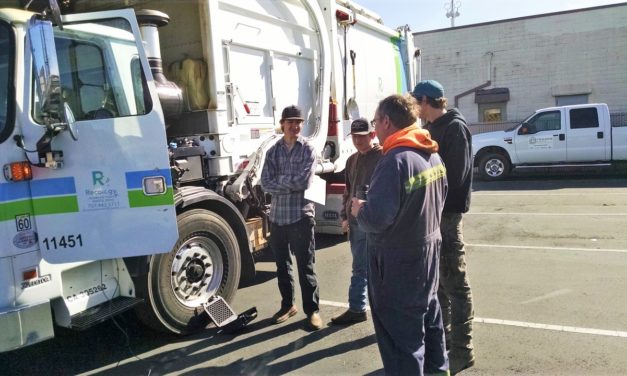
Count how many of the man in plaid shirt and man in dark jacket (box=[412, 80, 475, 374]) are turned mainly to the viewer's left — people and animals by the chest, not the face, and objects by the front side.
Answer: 1

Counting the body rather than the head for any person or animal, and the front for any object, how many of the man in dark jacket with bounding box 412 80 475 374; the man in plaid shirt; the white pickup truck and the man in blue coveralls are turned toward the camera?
1

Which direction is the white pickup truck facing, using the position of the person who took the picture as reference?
facing to the left of the viewer

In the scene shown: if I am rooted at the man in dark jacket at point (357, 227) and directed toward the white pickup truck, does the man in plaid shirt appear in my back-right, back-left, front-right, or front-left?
back-left

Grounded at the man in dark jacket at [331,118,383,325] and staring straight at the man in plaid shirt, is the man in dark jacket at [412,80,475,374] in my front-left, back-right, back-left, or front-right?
back-left

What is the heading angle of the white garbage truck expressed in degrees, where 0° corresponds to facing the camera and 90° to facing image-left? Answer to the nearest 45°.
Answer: approximately 45°

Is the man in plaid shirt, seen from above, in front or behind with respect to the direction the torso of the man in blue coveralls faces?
in front

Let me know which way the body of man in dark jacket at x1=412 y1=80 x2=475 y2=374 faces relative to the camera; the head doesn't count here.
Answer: to the viewer's left

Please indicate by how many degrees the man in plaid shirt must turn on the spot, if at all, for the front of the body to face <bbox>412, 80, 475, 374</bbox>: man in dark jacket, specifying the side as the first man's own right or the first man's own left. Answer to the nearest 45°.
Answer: approximately 45° to the first man's own left

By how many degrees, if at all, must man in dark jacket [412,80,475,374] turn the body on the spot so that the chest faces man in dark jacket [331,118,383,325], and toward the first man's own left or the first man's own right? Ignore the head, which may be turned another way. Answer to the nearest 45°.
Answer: approximately 45° to the first man's own right

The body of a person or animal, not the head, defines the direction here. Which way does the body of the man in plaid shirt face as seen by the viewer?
toward the camera

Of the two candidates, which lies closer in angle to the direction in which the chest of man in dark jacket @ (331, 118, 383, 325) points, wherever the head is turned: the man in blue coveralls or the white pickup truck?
the man in blue coveralls

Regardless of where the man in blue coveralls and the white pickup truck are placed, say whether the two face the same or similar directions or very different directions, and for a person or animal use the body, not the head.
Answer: same or similar directions
